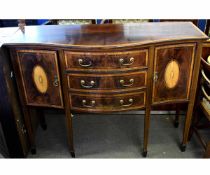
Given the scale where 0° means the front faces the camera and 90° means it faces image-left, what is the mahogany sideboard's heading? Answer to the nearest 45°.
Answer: approximately 0°
